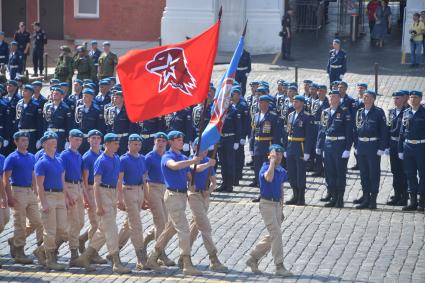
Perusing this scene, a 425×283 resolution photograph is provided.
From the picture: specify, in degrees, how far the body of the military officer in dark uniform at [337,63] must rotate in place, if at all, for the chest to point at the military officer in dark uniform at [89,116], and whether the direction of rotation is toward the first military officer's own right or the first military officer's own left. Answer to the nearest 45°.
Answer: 0° — they already face them

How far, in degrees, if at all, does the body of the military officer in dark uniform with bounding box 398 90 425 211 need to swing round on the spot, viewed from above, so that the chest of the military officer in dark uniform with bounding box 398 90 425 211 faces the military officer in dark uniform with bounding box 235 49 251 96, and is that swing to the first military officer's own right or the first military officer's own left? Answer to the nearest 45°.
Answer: approximately 90° to the first military officer's own right

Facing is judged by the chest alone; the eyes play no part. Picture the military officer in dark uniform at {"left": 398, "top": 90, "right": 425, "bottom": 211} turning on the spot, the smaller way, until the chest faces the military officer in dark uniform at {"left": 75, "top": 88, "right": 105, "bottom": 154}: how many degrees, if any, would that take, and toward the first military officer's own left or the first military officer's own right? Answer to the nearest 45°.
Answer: approximately 45° to the first military officer's own right

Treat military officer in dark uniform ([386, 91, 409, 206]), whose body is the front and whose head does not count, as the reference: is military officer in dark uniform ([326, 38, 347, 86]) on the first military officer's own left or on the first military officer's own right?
on the first military officer's own right
